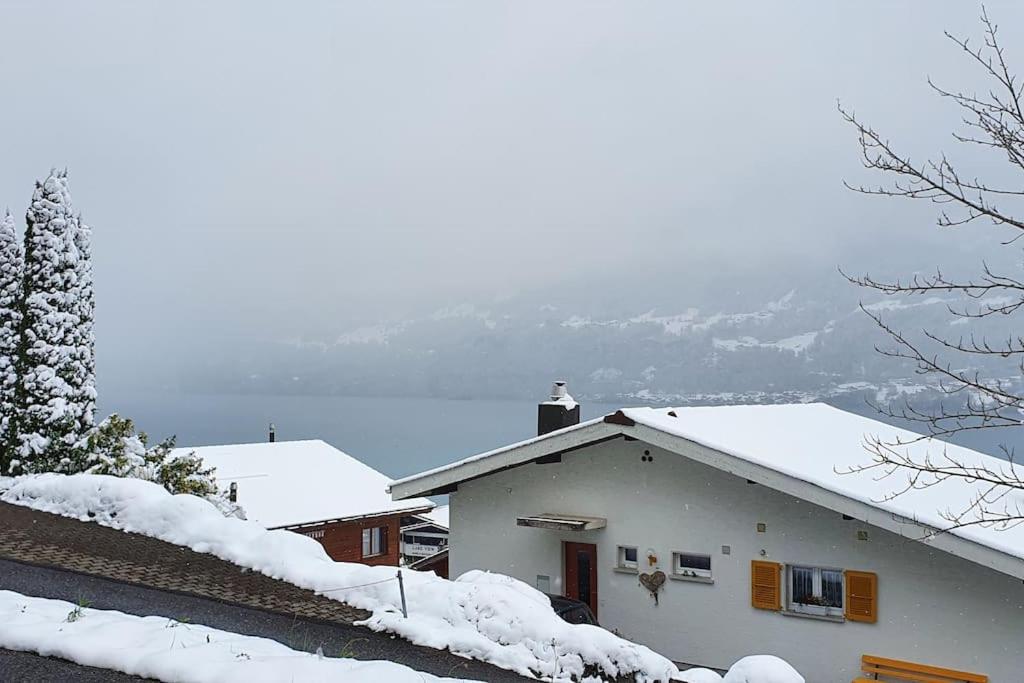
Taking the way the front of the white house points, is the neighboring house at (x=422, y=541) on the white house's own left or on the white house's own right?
on the white house's own right

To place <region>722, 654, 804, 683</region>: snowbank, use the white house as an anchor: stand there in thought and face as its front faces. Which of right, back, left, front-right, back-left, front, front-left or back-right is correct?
front-left

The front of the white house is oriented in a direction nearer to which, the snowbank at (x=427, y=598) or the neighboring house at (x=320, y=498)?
the snowbank

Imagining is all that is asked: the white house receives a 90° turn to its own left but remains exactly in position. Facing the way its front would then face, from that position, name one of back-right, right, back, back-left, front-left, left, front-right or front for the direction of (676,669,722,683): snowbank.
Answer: front-right

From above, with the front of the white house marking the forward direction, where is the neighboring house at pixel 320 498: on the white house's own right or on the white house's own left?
on the white house's own right

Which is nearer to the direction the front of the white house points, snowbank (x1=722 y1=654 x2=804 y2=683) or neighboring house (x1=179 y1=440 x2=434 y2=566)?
the snowbank
